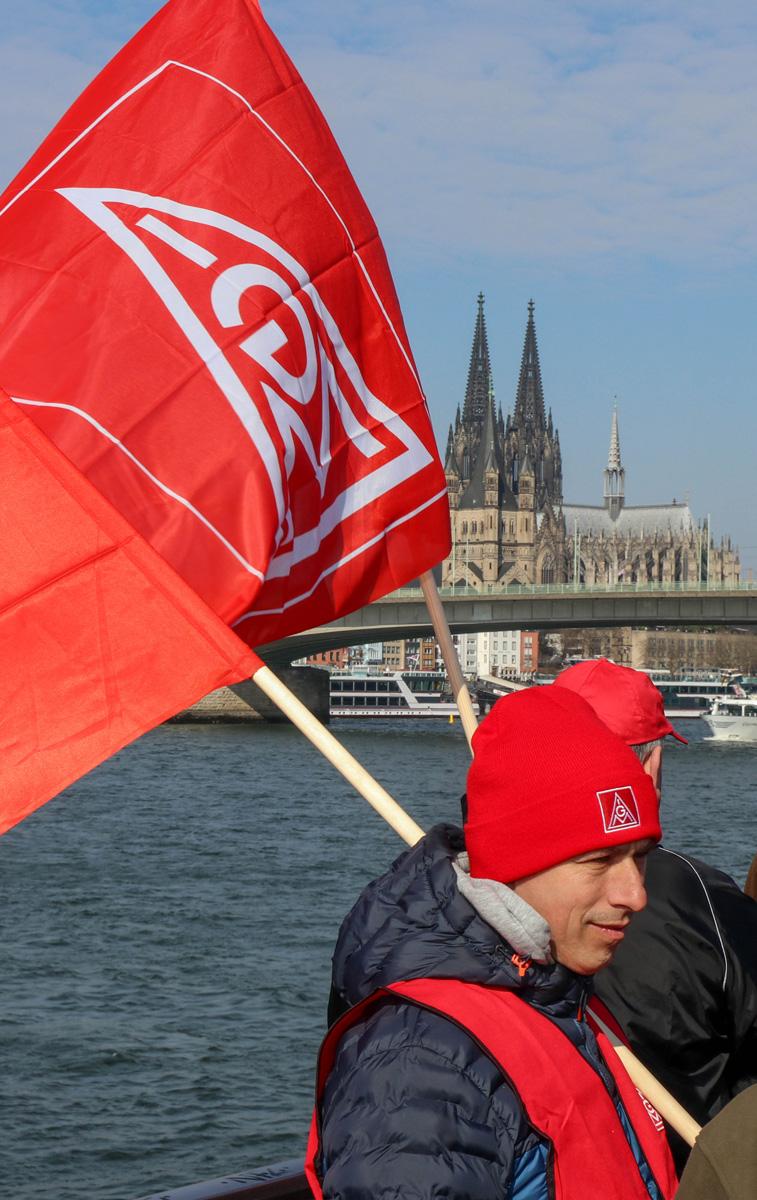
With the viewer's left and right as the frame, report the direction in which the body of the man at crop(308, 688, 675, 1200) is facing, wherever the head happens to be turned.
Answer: facing the viewer and to the right of the viewer

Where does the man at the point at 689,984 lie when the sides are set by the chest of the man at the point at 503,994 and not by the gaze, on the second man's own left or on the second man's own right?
on the second man's own left

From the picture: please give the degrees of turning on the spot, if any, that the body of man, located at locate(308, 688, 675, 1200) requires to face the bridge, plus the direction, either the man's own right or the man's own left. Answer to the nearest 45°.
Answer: approximately 135° to the man's own left

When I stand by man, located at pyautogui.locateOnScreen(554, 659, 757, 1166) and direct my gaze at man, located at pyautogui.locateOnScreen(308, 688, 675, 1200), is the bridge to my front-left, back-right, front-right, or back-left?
back-right
